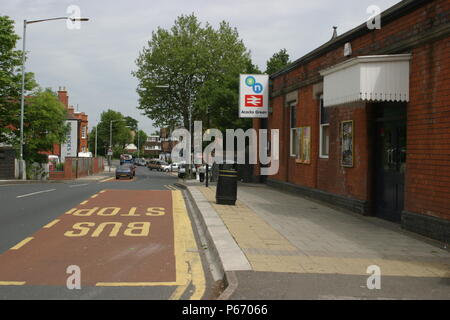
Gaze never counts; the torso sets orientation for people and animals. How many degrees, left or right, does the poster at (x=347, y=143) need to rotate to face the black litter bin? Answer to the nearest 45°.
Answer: approximately 45° to its right

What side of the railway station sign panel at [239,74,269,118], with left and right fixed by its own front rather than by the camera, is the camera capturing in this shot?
front

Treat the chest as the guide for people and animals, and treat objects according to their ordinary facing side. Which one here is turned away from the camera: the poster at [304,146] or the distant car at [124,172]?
the distant car

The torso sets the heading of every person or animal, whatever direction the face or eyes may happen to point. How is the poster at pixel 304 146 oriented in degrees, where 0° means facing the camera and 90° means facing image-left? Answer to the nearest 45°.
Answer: approximately 45°

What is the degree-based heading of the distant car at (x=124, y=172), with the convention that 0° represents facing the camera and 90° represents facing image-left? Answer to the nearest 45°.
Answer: approximately 180°

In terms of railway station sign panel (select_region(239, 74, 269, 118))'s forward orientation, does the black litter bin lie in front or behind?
in front

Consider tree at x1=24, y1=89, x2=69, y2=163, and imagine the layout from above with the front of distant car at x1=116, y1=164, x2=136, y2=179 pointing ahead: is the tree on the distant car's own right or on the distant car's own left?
on the distant car's own left

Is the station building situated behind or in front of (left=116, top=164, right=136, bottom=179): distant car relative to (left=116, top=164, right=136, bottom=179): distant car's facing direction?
behind

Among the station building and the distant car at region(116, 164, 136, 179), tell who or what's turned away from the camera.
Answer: the distant car

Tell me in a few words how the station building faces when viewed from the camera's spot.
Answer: facing the viewer and to the left of the viewer

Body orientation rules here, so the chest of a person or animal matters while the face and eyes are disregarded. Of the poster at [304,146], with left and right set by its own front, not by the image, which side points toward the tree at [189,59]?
right

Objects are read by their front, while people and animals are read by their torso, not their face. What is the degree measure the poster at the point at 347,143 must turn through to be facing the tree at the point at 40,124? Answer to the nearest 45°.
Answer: approximately 90° to its right
